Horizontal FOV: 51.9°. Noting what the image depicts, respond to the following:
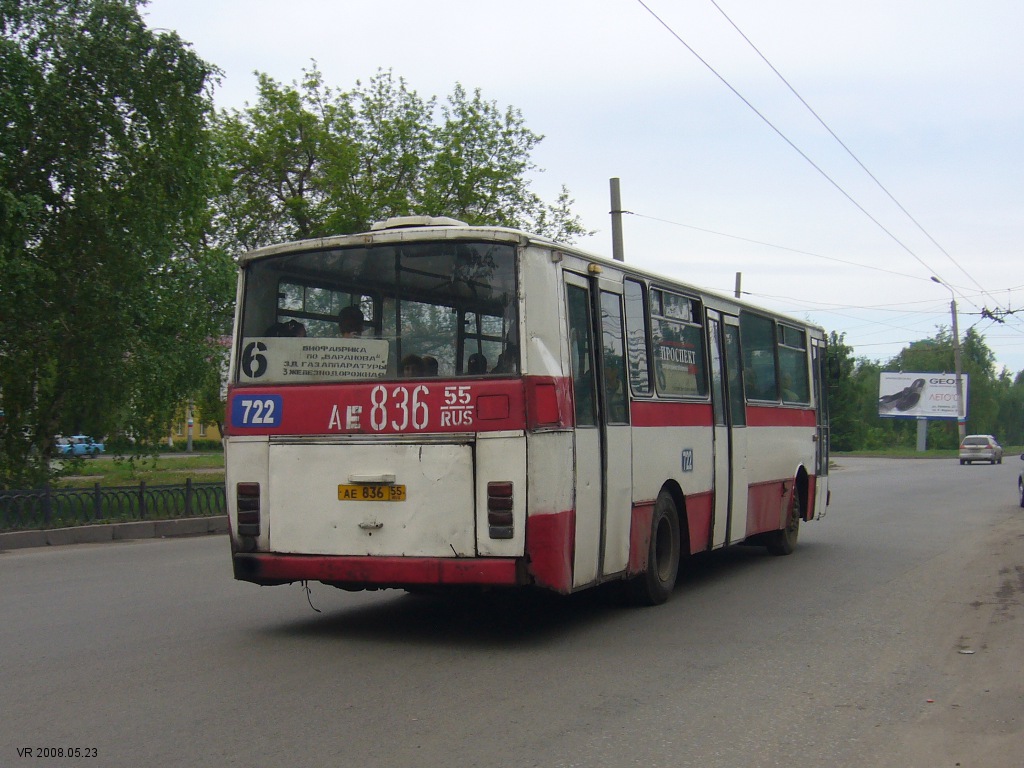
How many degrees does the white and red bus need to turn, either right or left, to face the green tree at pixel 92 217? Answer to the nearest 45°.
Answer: approximately 90° to its left

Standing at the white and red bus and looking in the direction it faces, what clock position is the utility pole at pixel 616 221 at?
The utility pole is roughly at 11 o'clock from the white and red bus.

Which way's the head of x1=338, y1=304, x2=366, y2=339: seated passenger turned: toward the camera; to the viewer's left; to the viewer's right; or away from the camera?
away from the camera

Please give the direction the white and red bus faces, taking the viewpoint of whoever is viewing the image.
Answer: facing away from the viewer and to the right of the viewer

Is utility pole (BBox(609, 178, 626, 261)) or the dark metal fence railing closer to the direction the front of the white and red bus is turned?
the utility pole

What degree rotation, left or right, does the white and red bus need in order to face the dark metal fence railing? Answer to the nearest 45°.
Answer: approximately 90° to its left

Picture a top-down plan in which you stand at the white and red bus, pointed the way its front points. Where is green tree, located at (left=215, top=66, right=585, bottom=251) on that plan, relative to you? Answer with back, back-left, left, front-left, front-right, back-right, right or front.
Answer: front-left
